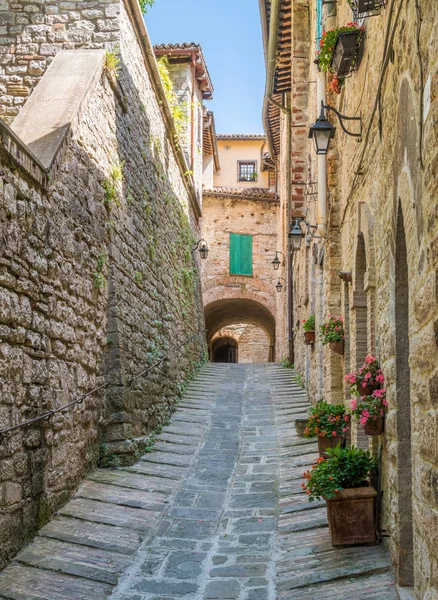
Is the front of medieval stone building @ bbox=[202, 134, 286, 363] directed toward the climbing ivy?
yes

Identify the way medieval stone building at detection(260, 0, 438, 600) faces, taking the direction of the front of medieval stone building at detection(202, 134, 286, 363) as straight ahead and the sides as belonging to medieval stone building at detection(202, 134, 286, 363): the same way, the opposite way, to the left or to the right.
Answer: to the right

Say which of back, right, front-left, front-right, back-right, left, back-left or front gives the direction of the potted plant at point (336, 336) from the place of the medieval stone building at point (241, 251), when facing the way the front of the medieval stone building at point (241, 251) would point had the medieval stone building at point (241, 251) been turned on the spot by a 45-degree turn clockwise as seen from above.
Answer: front-left

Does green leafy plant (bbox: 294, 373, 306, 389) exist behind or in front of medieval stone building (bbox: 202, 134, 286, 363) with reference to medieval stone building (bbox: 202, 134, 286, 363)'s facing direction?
in front

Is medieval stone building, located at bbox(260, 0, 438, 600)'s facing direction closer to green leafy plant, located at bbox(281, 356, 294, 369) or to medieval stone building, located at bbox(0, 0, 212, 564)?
the medieval stone building

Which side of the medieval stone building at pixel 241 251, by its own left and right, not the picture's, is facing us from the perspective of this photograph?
front

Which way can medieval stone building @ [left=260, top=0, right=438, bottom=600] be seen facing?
to the viewer's left

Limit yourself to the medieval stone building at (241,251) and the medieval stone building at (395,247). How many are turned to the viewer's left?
1

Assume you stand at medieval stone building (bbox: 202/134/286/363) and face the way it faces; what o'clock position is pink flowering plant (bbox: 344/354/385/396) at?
The pink flowering plant is roughly at 12 o'clock from the medieval stone building.

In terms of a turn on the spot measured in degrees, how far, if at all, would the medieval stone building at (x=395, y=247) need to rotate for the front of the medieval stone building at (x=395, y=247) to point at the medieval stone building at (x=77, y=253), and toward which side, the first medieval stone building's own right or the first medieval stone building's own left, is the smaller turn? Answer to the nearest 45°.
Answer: approximately 45° to the first medieval stone building's own right

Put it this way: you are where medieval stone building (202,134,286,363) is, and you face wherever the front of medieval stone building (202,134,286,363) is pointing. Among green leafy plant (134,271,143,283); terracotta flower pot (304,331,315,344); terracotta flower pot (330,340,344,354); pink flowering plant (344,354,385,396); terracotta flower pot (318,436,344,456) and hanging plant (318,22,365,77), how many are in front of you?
6

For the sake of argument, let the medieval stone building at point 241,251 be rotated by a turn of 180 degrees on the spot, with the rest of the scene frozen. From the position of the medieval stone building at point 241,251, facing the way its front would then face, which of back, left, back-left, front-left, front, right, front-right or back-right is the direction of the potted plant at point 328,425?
back

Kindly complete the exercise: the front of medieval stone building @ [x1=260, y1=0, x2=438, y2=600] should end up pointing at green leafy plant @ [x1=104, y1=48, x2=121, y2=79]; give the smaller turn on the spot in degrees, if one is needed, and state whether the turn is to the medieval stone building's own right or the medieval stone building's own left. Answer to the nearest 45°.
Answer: approximately 45° to the medieval stone building's own right
